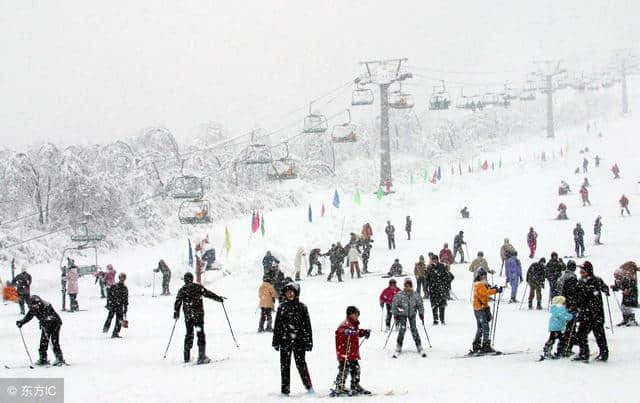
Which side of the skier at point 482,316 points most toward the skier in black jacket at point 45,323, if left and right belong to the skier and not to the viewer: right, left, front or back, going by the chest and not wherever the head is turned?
back

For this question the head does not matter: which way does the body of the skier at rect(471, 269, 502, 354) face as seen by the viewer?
to the viewer's right
